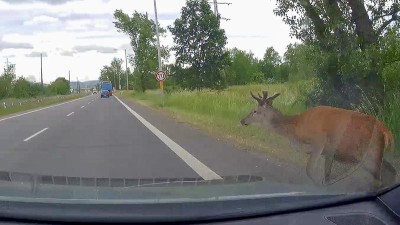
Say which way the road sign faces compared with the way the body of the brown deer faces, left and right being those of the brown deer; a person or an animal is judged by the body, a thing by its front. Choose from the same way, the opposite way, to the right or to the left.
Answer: to the left

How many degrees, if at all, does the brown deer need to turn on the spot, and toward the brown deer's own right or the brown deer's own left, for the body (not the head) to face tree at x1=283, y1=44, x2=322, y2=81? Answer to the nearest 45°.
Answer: approximately 90° to the brown deer's own right

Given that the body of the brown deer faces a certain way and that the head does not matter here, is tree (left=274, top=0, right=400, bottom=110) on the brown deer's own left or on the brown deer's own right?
on the brown deer's own right

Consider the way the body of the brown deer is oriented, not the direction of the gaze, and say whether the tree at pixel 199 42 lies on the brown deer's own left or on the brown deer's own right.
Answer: on the brown deer's own right

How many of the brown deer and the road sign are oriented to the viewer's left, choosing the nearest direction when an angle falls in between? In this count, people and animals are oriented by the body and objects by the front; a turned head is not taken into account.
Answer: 1

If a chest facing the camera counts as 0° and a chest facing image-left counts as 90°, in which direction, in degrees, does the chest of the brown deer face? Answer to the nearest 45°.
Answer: approximately 90°

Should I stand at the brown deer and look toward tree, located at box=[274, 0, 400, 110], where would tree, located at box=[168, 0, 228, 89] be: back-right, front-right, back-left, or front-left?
front-left

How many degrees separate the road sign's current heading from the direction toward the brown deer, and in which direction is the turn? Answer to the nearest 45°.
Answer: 0° — it already faces it

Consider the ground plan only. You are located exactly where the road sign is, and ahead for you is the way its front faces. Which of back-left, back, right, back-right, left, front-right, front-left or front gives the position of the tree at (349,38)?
front

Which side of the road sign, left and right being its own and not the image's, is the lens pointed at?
front
